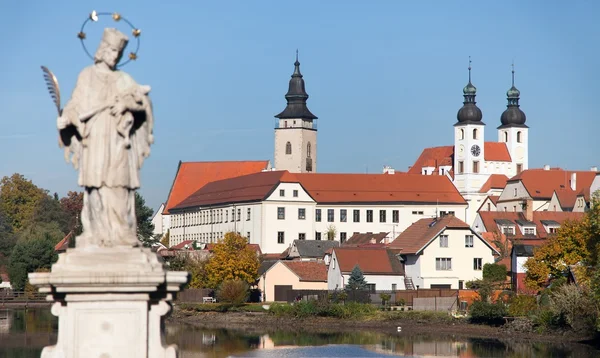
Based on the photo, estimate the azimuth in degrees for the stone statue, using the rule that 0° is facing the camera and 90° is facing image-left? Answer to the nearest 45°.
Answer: approximately 0°
